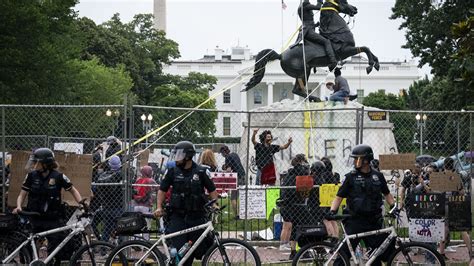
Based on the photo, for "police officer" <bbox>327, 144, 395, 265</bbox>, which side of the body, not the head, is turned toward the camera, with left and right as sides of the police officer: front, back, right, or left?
front

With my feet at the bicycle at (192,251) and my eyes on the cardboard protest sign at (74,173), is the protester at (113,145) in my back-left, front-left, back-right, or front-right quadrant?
front-right

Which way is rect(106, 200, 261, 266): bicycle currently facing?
to the viewer's right

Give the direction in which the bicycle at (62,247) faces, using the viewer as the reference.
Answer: facing to the right of the viewer

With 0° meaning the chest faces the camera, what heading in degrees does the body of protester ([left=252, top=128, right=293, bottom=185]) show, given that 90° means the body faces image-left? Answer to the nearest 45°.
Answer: approximately 315°

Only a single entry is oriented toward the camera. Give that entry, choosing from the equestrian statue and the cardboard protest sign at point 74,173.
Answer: the cardboard protest sign

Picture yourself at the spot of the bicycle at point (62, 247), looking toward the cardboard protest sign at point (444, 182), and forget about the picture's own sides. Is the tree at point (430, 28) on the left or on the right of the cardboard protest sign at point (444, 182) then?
left

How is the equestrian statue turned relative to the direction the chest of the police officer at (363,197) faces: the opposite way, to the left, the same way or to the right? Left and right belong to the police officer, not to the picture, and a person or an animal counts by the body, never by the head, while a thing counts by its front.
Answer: to the left

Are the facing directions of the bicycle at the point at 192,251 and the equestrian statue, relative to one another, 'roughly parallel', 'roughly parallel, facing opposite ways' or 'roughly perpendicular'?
roughly parallel

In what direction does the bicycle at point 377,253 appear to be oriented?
to the viewer's right

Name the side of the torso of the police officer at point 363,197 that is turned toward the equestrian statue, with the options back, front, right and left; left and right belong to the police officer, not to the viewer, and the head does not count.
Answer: back

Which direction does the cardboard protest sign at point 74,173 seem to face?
toward the camera

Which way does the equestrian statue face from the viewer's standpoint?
to the viewer's right
